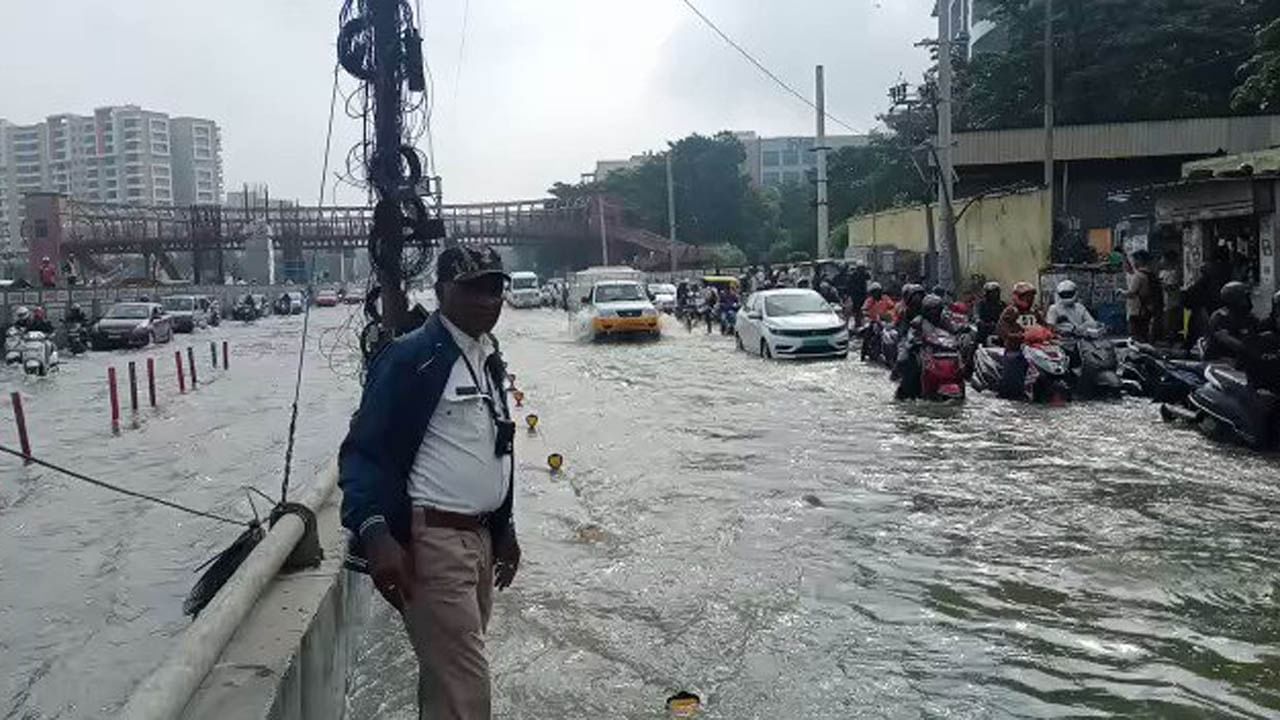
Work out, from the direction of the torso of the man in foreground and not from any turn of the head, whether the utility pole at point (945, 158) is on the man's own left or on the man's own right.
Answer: on the man's own left

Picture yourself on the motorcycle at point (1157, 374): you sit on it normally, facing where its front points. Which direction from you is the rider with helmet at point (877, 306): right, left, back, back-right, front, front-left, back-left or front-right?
front-right

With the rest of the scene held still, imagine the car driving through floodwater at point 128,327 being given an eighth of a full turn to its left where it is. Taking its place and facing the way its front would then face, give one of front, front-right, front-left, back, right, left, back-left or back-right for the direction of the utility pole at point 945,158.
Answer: front-left

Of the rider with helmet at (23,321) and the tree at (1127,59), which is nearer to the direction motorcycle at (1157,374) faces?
the rider with helmet

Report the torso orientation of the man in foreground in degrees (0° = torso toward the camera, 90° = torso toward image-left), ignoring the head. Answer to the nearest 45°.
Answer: approximately 315°

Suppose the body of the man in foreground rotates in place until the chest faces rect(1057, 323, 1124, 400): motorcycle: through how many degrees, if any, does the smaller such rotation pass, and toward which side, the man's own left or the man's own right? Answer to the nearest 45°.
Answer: approximately 90° to the man's own left

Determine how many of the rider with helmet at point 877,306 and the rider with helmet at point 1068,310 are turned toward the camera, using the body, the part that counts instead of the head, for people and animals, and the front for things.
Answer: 2

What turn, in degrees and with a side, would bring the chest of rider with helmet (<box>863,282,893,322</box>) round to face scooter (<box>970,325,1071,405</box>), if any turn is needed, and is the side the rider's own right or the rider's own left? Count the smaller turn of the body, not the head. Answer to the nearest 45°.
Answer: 0° — they already face it

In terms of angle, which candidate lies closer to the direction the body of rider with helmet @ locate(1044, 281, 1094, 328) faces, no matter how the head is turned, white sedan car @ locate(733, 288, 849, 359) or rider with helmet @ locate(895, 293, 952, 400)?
the rider with helmet
